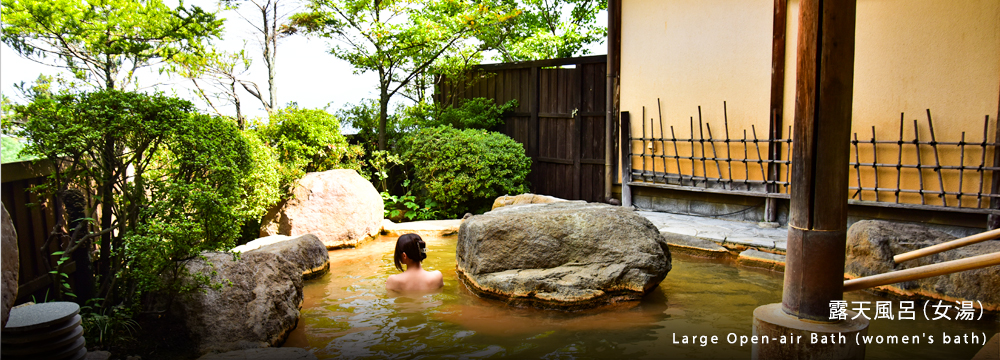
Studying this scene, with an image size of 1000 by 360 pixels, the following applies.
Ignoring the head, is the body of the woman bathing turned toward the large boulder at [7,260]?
no

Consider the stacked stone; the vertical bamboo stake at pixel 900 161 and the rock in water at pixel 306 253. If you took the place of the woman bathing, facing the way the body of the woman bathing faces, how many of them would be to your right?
1

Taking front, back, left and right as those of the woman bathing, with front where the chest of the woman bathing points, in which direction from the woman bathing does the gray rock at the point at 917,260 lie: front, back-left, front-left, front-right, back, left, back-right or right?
right

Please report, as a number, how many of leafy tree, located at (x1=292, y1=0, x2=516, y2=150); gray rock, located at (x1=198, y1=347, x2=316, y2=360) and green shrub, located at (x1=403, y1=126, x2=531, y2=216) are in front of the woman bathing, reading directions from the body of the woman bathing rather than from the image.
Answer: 2

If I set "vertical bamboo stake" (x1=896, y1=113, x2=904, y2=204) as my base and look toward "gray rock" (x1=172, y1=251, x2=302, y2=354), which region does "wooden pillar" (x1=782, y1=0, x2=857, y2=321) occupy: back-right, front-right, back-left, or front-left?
front-left

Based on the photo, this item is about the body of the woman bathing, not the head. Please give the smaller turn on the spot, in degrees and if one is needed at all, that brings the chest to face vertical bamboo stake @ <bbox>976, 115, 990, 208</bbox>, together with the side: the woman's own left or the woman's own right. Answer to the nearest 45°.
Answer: approximately 90° to the woman's own right

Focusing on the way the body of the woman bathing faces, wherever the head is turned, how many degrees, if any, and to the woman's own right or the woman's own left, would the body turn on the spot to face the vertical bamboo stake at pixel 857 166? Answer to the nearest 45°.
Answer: approximately 90° to the woman's own right

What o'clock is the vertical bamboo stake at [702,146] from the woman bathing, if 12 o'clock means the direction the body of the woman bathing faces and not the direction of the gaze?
The vertical bamboo stake is roughly at 2 o'clock from the woman bathing.

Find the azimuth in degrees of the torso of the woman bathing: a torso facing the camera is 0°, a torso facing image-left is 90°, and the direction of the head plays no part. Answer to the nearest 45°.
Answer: approximately 180°

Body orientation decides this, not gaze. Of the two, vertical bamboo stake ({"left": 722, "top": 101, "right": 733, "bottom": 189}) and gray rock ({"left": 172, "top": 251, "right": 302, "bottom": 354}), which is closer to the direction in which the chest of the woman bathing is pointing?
the vertical bamboo stake

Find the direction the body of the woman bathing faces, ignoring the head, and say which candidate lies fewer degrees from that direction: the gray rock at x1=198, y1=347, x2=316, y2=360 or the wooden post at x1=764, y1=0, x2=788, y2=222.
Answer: the wooden post

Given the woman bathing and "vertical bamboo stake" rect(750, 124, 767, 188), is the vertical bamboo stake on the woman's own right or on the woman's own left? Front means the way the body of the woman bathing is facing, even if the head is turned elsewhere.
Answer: on the woman's own right

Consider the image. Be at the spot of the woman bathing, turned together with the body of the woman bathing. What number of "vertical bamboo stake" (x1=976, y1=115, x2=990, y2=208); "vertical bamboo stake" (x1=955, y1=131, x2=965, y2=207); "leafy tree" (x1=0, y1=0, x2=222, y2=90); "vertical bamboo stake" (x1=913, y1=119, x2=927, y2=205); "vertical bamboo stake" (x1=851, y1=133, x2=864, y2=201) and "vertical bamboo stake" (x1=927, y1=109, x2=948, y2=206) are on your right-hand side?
5

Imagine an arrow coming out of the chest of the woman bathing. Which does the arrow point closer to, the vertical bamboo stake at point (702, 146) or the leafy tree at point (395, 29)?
the leafy tree

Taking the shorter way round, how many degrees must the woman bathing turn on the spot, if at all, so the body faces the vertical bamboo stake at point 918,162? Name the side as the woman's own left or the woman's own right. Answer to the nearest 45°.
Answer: approximately 90° to the woman's own right

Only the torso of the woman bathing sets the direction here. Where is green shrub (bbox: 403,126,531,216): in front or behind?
in front

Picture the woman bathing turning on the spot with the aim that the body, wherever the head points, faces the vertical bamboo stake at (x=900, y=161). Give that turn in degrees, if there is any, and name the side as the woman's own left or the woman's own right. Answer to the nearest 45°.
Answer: approximately 90° to the woman's own right

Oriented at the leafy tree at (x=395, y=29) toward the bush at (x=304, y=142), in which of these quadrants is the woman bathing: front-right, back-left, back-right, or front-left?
front-left
